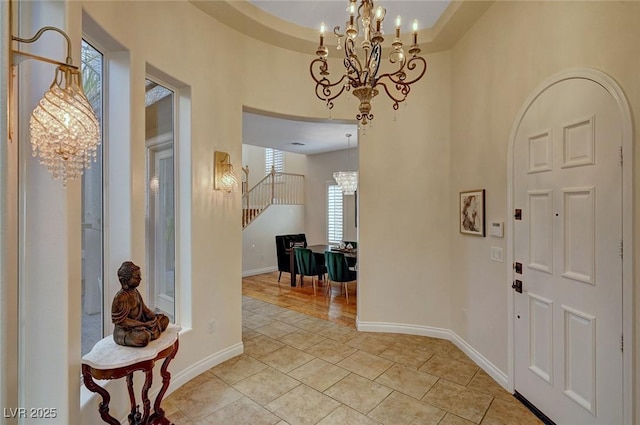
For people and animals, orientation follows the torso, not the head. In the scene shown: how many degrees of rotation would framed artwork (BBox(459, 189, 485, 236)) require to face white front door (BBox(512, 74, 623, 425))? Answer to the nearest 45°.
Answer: approximately 90° to its left

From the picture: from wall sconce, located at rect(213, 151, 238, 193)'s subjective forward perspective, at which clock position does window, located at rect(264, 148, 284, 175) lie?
The window is roughly at 8 o'clock from the wall sconce.

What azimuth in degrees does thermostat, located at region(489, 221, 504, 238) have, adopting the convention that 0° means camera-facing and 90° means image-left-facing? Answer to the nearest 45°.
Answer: approximately 45°

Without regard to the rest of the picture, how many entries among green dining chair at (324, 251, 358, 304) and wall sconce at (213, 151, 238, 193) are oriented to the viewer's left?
0

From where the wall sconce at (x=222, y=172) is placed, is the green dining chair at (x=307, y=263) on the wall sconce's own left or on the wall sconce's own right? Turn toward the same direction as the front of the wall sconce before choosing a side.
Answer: on the wall sconce's own left

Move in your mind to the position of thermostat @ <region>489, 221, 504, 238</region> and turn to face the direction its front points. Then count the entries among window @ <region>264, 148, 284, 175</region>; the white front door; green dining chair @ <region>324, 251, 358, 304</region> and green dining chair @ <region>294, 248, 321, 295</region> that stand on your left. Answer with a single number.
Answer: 1

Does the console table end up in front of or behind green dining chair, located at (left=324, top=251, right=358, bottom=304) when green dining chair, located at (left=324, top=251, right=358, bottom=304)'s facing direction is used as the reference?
behind

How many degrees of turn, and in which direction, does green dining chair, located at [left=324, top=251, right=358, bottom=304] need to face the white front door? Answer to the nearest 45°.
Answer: approximately 90° to its right

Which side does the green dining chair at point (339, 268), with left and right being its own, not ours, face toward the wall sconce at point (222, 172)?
back

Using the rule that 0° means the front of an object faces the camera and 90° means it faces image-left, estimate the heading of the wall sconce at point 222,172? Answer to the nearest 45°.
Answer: approximately 315°

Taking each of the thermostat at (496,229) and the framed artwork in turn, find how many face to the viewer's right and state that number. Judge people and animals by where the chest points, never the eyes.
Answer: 0

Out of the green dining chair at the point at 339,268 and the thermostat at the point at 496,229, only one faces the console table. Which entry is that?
the thermostat

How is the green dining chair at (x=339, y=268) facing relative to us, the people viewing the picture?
facing away from the viewer and to the right of the viewer

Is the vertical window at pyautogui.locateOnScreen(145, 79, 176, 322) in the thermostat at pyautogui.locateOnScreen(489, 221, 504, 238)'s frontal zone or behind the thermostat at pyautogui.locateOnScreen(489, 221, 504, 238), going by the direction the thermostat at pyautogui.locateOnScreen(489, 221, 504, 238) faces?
frontal zone
